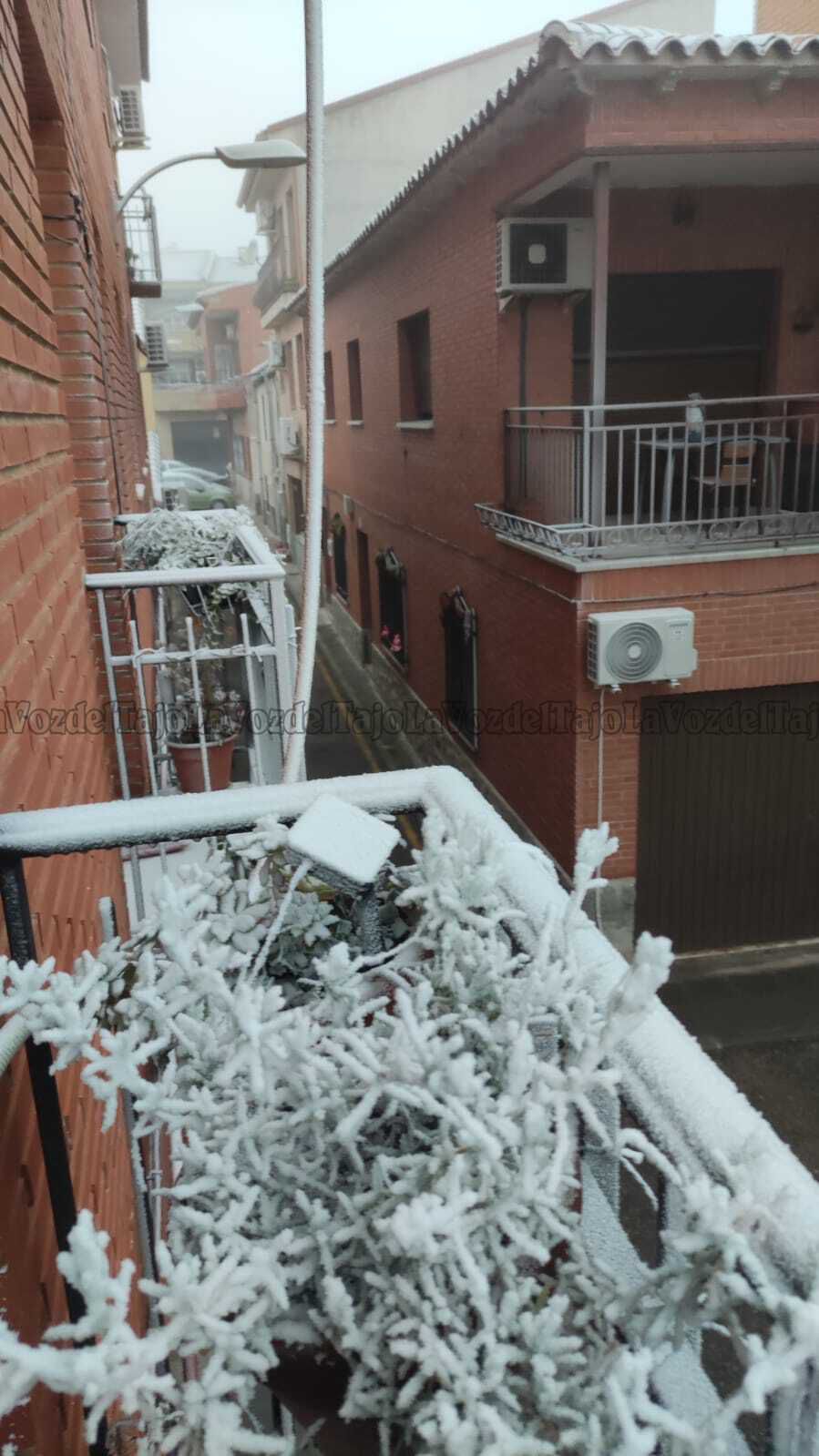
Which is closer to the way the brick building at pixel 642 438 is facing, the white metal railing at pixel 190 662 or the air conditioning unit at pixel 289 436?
the white metal railing

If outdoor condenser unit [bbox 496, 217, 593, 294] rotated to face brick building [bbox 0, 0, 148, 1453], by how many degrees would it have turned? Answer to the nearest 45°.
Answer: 0° — it already faces it

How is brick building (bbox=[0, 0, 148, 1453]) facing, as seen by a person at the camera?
facing to the right of the viewer

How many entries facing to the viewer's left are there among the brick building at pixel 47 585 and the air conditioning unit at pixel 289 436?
1
